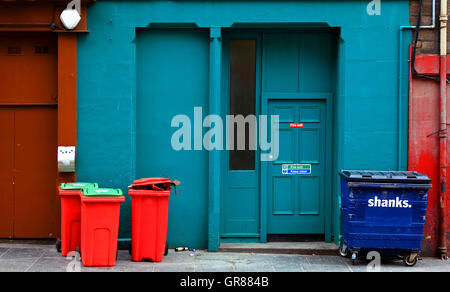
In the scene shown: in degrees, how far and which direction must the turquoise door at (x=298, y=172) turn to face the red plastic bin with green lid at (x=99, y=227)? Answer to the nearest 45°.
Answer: approximately 45° to its right

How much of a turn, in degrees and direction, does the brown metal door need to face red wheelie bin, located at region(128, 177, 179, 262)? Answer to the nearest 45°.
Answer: approximately 45° to its left

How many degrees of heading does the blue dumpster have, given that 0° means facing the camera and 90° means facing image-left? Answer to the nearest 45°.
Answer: approximately 0°

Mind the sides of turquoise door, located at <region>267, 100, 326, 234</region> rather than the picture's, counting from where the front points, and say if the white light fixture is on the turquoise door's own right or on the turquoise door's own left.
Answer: on the turquoise door's own right

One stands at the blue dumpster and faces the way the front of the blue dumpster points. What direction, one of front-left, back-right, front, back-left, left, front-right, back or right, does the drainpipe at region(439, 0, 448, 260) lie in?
back-left

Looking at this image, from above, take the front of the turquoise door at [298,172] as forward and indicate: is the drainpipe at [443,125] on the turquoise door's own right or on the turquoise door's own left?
on the turquoise door's own left

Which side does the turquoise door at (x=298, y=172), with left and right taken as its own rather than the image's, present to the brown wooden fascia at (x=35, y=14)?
right

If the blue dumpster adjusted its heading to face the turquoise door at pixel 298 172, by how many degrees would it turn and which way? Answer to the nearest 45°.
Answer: approximately 135° to its right

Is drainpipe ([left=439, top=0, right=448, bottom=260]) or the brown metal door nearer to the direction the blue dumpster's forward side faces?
the brown metal door
